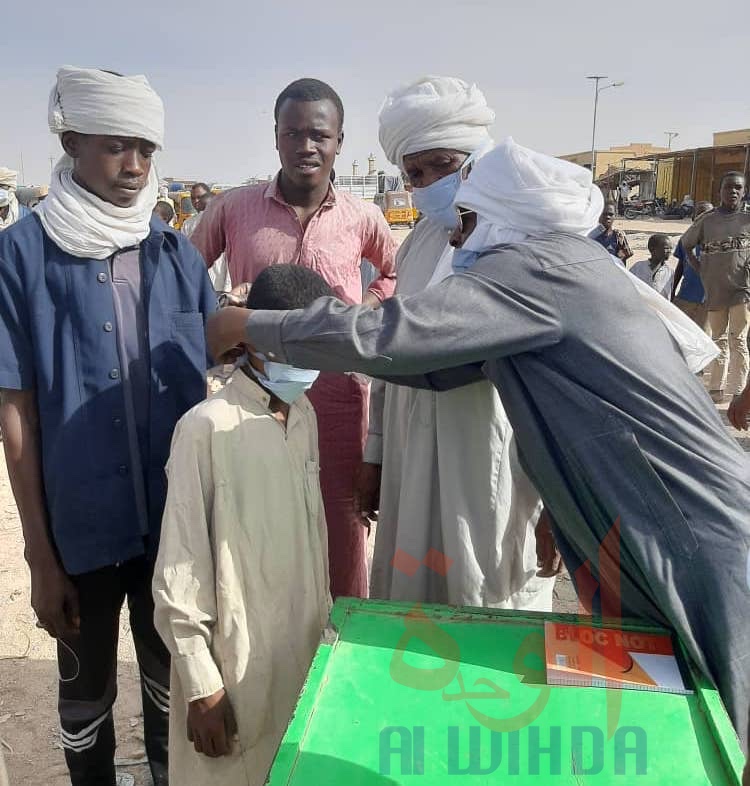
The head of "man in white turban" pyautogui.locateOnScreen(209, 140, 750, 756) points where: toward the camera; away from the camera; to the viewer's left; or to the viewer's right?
to the viewer's left

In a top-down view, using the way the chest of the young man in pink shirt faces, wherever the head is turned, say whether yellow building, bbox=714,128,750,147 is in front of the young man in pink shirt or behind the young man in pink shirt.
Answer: behind

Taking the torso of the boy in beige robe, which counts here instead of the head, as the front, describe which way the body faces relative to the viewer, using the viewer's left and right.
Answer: facing the viewer and to the right of the viewer

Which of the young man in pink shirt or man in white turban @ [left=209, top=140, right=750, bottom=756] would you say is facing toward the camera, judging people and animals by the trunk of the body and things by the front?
the young man in pink shirt

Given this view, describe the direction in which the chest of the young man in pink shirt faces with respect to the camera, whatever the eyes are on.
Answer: toward the camera

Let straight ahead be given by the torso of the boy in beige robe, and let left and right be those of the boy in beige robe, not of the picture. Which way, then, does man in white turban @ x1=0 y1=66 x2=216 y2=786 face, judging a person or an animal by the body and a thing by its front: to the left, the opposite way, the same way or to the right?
the same way

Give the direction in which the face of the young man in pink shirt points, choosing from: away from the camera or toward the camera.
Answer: toward the camera

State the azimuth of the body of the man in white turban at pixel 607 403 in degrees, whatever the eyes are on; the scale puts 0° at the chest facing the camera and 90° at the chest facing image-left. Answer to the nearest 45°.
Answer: approximately 90°

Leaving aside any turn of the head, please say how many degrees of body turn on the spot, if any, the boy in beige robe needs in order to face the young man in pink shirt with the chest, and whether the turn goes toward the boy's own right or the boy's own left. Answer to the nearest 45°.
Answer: approximately 135° to the boy's own left

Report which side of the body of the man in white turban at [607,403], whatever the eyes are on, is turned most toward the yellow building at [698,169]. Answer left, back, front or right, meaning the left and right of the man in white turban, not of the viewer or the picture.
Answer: right

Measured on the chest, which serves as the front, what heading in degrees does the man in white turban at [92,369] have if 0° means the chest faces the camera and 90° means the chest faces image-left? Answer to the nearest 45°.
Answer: approximately 315°

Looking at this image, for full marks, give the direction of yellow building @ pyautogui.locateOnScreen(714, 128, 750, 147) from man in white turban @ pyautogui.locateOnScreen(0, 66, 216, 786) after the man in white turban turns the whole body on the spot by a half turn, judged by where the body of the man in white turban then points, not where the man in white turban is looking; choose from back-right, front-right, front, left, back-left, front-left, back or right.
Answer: right

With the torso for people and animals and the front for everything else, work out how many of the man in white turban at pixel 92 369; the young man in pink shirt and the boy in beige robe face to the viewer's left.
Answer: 0

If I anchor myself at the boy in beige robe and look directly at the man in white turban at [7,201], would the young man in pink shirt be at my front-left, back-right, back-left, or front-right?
front-right

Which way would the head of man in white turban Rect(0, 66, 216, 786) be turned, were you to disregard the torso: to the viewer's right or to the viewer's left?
to the viewer's right

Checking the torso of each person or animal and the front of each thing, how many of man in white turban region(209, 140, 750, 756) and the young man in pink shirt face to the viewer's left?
1
